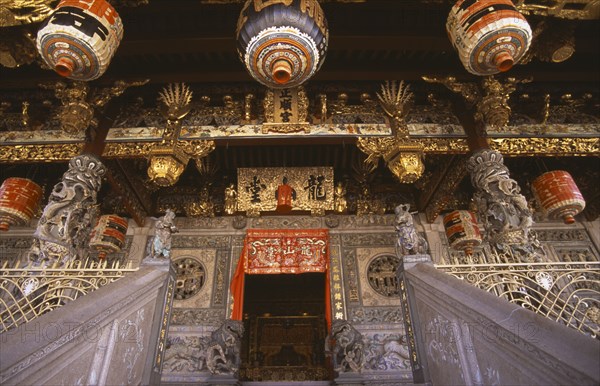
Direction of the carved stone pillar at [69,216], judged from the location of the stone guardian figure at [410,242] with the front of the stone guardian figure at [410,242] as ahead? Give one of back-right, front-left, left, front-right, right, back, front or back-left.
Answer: front-right

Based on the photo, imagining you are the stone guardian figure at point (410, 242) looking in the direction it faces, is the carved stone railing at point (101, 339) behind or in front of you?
in front

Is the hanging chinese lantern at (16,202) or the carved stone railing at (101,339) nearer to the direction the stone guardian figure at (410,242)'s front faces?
the carved stone railing

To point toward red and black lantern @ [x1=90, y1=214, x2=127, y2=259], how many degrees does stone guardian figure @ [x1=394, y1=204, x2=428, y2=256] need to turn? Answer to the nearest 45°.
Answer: approximately 45° to its right

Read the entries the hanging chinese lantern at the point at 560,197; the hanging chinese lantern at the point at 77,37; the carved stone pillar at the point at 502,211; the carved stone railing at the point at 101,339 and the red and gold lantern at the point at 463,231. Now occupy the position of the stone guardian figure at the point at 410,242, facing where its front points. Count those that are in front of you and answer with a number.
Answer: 2

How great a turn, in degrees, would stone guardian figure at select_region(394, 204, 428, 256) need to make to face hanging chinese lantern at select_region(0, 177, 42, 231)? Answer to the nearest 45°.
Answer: approximately 45° to its right

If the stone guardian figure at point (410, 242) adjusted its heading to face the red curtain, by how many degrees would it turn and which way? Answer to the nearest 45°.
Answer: approximately 90° to its right

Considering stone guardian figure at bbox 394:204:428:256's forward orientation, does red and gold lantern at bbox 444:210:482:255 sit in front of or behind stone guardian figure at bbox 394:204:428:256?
behind

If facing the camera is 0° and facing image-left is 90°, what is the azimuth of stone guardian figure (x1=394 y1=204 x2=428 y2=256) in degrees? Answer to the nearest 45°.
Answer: approximately 45°

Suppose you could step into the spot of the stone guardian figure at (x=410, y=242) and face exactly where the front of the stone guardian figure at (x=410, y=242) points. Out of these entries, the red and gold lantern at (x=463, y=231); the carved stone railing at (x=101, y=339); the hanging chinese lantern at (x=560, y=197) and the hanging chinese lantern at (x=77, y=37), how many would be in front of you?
2
